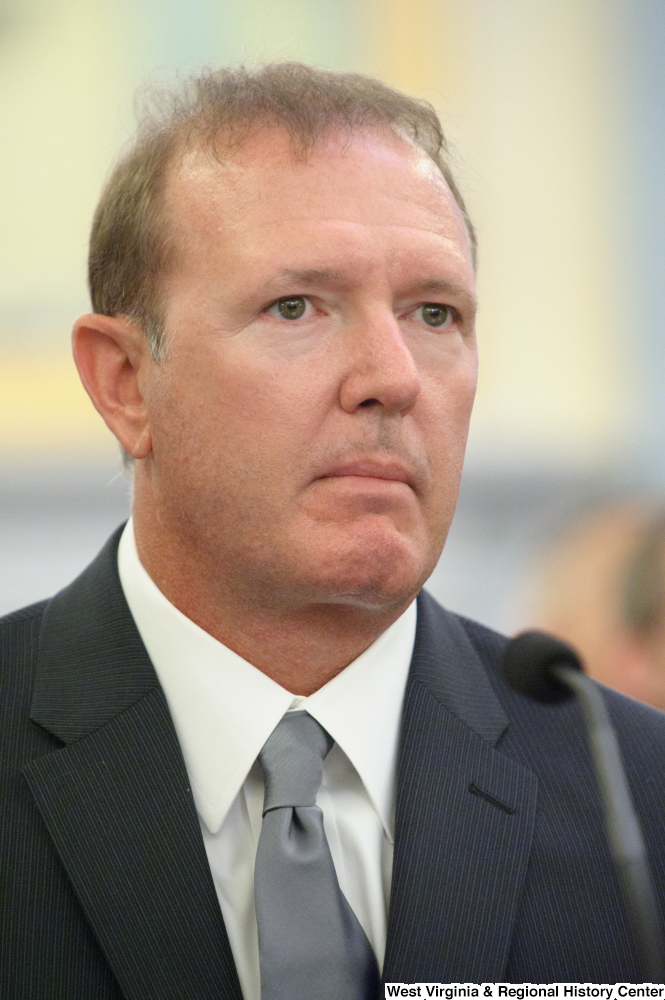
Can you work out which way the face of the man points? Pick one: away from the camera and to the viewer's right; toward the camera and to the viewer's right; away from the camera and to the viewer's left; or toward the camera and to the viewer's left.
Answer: toward the camera and to the viewer's right

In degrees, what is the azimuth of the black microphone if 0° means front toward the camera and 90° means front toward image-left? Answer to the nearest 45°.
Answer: approximately 135°

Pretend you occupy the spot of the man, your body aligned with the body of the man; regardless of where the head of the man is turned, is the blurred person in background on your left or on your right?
on your left

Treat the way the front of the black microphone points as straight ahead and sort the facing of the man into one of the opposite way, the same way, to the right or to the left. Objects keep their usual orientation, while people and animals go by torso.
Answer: the opposite way
